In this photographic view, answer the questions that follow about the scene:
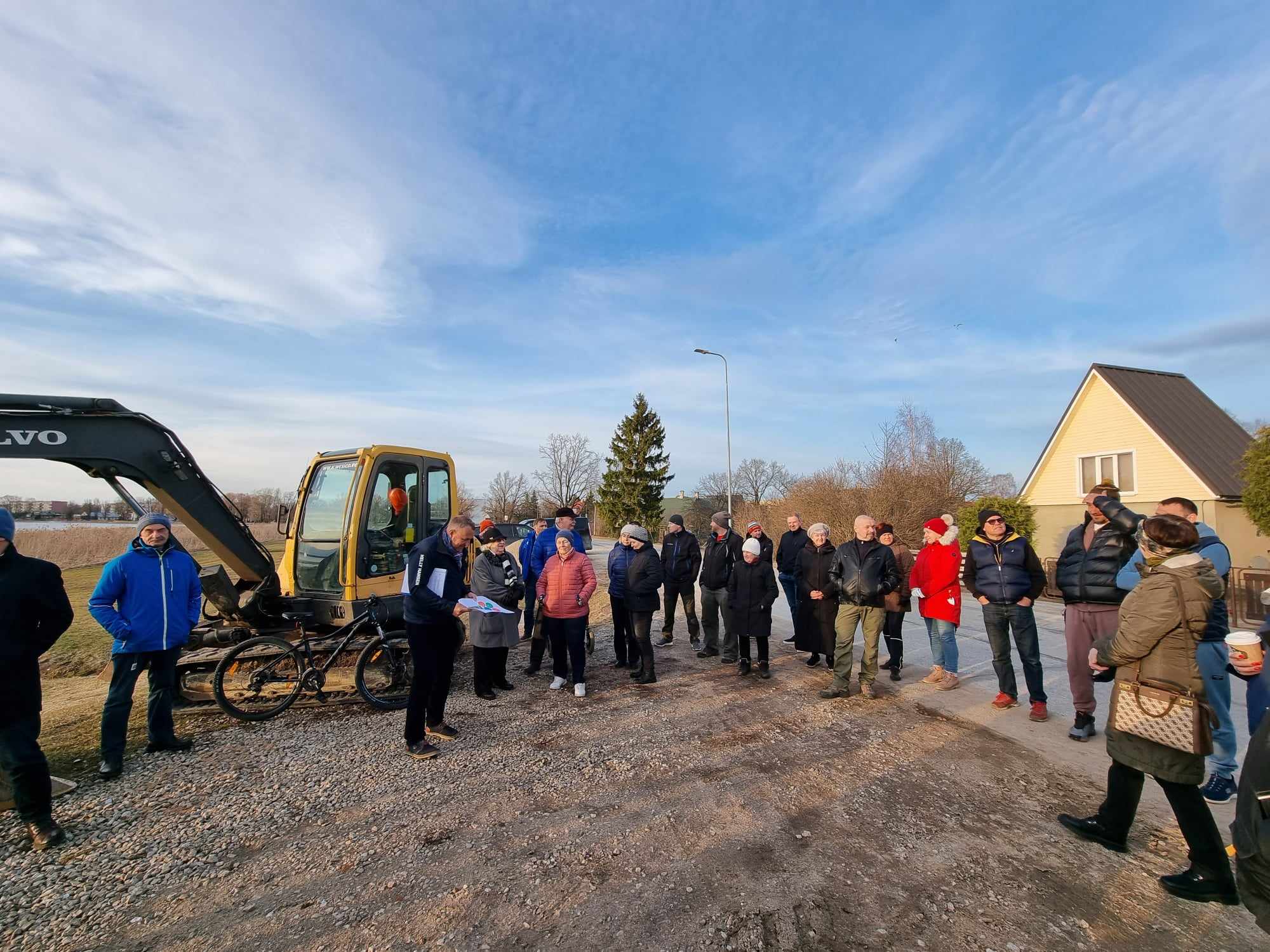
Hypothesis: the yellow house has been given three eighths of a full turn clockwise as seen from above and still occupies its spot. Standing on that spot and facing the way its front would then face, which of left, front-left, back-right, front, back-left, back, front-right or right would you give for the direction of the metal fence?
back

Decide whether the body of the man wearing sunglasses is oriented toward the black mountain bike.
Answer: no

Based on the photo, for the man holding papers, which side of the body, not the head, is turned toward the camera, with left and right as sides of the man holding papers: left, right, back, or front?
right

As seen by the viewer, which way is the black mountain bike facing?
to the viewer's right

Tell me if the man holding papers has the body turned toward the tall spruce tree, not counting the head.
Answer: no

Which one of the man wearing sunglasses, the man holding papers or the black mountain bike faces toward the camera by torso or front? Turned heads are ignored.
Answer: the man wearing sunglasses

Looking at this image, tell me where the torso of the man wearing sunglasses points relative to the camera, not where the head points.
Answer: toward the camera

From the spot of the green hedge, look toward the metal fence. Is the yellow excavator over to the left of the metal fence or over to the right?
right

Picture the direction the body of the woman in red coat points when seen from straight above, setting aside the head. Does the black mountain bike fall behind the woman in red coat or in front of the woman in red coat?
in front

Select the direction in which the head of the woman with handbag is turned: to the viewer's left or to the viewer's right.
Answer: to the viewer's left

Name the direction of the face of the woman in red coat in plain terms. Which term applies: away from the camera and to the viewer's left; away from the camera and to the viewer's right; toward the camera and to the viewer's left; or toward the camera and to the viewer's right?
toward the camera and to the viewer's left

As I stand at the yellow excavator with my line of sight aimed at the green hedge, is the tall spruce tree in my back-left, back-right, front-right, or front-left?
front-left

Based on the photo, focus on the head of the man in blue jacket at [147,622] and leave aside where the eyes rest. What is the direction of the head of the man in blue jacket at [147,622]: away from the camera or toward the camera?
toward the camera

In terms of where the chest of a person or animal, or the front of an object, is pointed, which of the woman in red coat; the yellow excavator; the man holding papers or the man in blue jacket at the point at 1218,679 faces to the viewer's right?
the man holding papers

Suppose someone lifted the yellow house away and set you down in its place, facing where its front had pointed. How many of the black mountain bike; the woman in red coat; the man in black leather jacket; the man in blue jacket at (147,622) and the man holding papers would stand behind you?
0

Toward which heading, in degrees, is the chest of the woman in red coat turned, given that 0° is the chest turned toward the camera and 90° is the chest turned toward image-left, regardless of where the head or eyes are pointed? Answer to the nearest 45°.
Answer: approximately 45°
